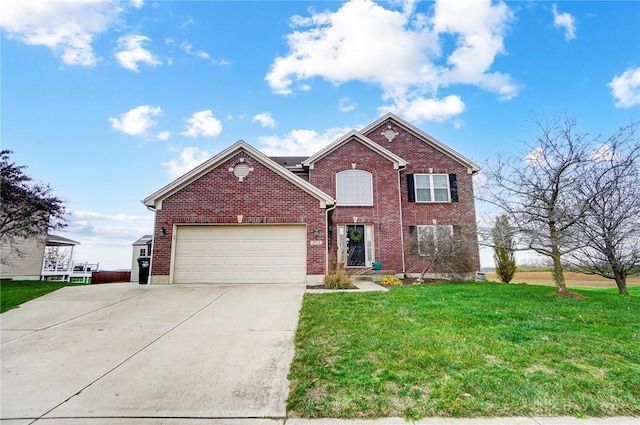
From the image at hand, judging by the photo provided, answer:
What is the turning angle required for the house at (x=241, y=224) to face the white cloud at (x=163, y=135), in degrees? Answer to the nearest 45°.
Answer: approximately 135° to its right

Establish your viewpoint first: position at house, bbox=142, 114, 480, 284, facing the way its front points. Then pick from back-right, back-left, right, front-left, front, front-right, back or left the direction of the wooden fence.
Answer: back-right

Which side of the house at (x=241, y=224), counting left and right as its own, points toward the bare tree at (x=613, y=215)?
left

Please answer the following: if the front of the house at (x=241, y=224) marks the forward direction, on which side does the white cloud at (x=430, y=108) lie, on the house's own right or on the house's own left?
on the house's own left

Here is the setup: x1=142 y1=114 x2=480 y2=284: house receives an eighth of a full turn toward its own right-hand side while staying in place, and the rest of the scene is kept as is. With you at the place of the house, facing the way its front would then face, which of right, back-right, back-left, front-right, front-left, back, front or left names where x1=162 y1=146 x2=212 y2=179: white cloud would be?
right

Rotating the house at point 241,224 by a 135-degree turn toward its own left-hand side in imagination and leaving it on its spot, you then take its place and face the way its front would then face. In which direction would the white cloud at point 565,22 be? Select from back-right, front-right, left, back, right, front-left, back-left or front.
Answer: front-right

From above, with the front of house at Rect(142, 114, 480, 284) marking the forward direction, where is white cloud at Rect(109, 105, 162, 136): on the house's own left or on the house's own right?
on the house's own right

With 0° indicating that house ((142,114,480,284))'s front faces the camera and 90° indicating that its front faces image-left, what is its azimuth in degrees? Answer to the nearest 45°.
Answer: approximately 0°
